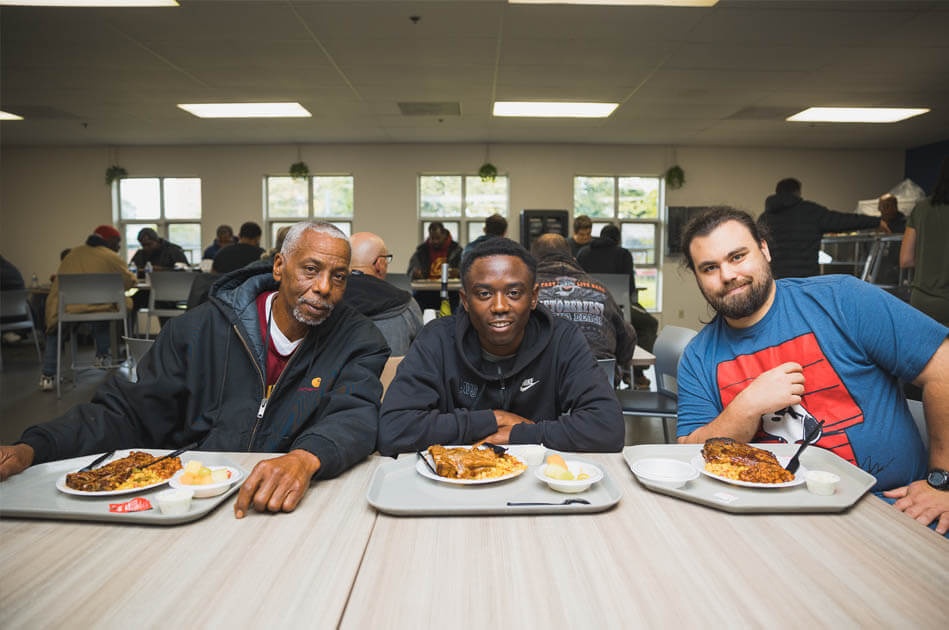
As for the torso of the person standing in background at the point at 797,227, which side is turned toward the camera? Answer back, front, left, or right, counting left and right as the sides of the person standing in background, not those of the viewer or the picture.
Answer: back

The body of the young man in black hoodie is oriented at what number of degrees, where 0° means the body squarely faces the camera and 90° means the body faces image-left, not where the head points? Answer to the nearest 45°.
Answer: approximately 0°

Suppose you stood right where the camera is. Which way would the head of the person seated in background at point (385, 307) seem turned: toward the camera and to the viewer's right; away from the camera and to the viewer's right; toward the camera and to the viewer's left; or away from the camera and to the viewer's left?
away from the camera and to the viewer's right

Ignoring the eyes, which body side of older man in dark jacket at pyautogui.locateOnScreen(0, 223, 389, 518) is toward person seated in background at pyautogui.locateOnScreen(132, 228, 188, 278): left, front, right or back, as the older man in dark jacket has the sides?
back

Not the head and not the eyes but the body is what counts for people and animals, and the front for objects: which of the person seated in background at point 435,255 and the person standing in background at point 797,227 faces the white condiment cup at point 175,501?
the person seated in background

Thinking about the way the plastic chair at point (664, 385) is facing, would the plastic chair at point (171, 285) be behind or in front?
in front

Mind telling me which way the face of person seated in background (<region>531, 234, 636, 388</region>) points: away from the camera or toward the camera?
away from the camera

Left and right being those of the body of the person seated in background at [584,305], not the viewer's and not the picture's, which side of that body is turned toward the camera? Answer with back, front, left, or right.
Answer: back

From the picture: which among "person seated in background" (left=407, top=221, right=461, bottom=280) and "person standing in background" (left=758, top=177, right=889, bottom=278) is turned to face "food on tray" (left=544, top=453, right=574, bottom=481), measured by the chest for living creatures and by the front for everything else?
the person seated in background

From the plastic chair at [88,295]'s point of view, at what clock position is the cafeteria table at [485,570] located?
The cafeteria table is roughly at 6 o'clock from the plastic chair.

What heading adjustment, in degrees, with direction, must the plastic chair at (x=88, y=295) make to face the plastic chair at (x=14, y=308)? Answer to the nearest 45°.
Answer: approximately 45° to its left

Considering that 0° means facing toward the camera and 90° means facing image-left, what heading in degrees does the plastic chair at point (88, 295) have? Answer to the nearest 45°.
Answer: approximately 180°
